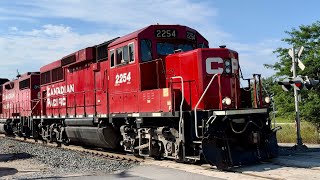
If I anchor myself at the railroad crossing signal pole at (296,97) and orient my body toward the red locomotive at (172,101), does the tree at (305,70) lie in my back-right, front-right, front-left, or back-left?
back-right

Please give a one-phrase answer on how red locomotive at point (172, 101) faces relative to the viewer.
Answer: facing the viewer and to the right of the viewer

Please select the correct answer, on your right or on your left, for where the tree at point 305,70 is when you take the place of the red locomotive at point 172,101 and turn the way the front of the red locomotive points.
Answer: on your left

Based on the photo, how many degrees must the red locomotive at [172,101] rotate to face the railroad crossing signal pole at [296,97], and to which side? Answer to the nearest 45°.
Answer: approximately 90° to its left
